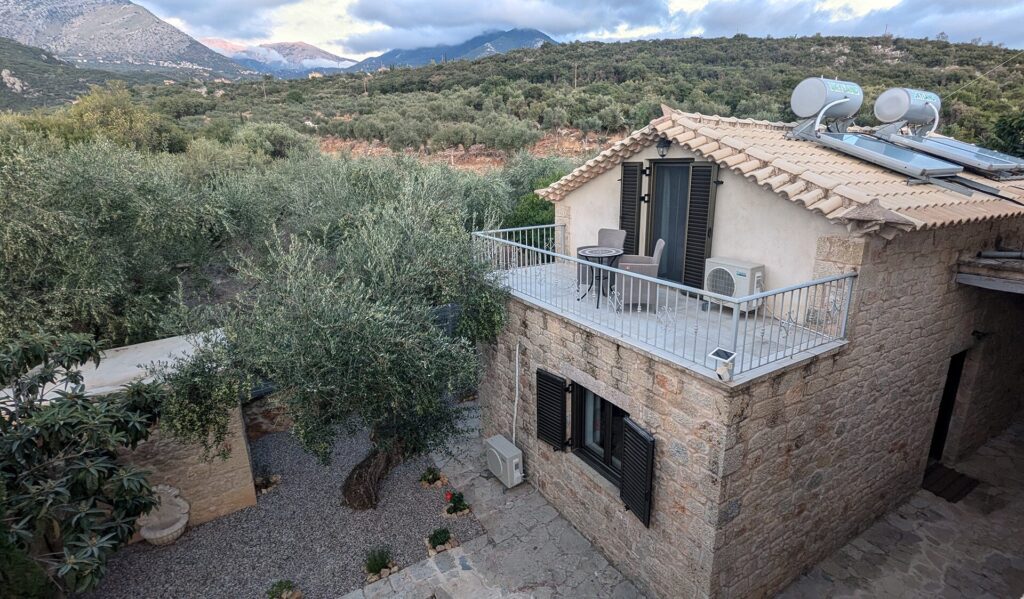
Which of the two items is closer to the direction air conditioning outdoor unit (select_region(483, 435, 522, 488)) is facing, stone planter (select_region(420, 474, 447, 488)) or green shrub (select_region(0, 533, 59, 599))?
the green shrub

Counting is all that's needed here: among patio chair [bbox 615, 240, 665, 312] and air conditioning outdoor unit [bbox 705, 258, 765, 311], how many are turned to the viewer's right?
0

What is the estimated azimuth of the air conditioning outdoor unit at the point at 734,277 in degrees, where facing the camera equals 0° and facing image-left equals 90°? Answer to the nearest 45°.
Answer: approximately 45°

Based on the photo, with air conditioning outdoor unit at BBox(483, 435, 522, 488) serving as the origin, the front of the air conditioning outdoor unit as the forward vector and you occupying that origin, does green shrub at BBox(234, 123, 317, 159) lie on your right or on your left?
on your right

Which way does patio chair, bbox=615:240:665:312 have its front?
to the viewer's left

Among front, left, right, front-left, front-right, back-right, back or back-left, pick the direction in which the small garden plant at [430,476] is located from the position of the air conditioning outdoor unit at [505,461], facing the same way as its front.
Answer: front-right

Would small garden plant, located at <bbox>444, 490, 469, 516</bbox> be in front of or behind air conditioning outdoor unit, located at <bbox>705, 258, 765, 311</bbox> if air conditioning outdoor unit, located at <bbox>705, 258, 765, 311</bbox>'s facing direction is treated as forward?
in front

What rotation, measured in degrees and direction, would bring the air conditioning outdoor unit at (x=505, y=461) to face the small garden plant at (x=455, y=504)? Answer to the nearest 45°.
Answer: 0° — it already faces it

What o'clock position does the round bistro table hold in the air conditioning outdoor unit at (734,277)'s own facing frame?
The round bistro table is roughly at 2 o'clock from the air conditioning outdoor unit.

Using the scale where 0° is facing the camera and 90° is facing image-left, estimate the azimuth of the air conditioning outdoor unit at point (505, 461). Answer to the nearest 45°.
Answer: approximately 45°

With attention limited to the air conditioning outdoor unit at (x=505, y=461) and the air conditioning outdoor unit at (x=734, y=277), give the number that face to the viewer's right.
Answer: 0
